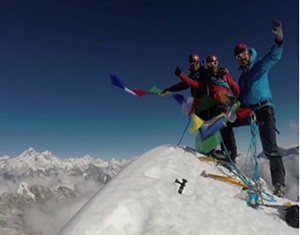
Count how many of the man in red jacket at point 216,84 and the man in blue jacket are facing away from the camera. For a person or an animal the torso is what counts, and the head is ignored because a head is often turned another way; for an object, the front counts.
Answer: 0

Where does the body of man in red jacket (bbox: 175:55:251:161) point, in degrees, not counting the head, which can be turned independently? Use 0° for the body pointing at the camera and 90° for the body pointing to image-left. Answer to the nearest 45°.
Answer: approximately 0°

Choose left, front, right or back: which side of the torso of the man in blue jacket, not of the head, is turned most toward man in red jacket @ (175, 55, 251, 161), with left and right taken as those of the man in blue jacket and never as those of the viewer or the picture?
right

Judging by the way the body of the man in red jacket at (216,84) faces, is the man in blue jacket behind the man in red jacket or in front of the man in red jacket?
in front

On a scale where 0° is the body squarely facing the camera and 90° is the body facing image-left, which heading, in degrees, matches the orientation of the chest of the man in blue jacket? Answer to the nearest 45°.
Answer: approximately 45°
